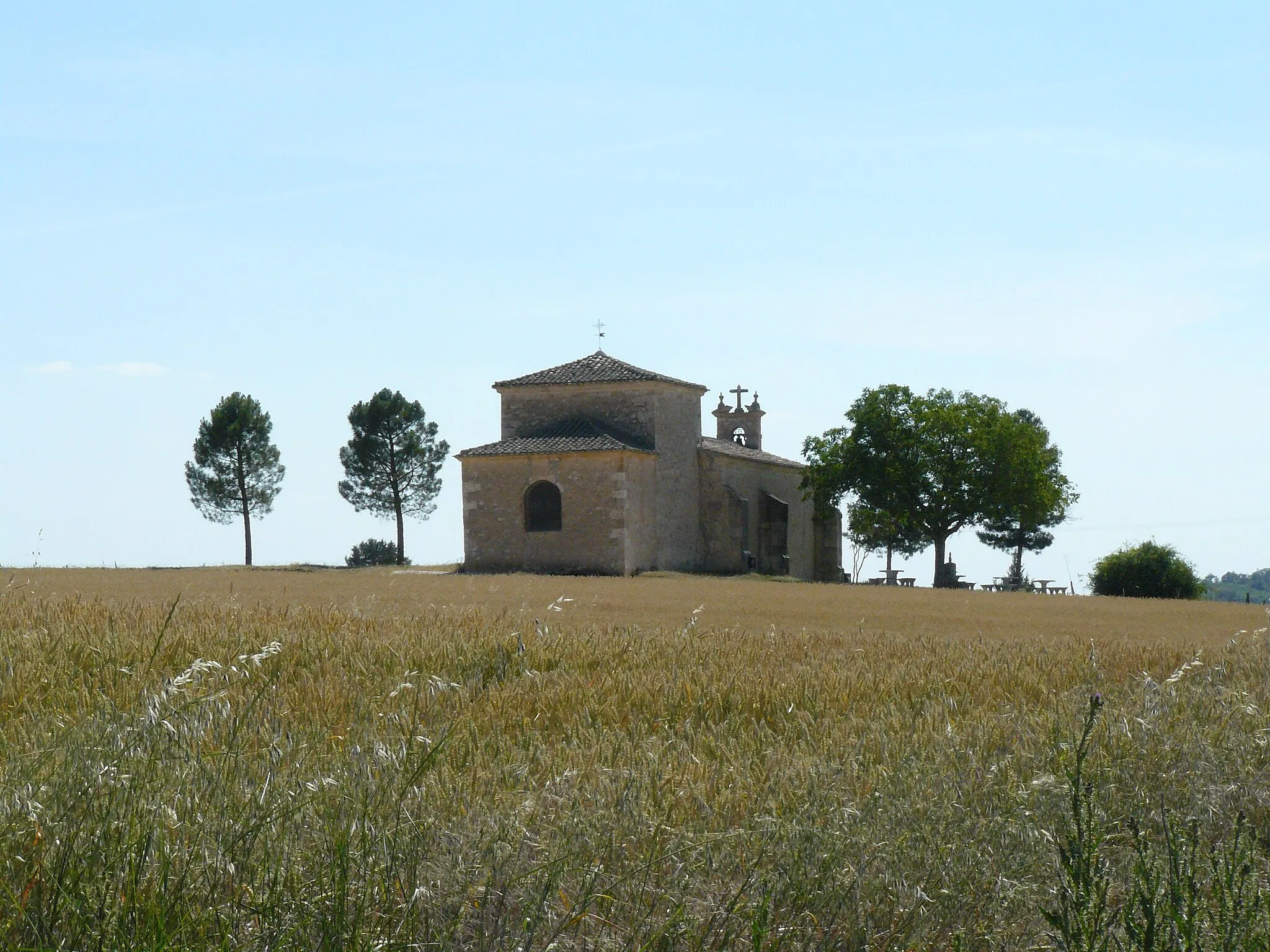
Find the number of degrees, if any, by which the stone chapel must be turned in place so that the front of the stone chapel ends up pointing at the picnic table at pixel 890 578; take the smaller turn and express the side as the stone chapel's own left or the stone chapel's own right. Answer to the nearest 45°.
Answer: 0° — it already faces it

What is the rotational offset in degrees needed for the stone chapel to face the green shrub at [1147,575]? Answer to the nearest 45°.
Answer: approximately 45° to its right

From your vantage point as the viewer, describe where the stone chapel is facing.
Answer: facing away from the viewer and to the right of the viewer

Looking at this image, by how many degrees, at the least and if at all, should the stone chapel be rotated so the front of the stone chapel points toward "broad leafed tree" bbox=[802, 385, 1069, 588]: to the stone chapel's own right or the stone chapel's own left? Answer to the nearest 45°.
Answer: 0° — it already faces it
